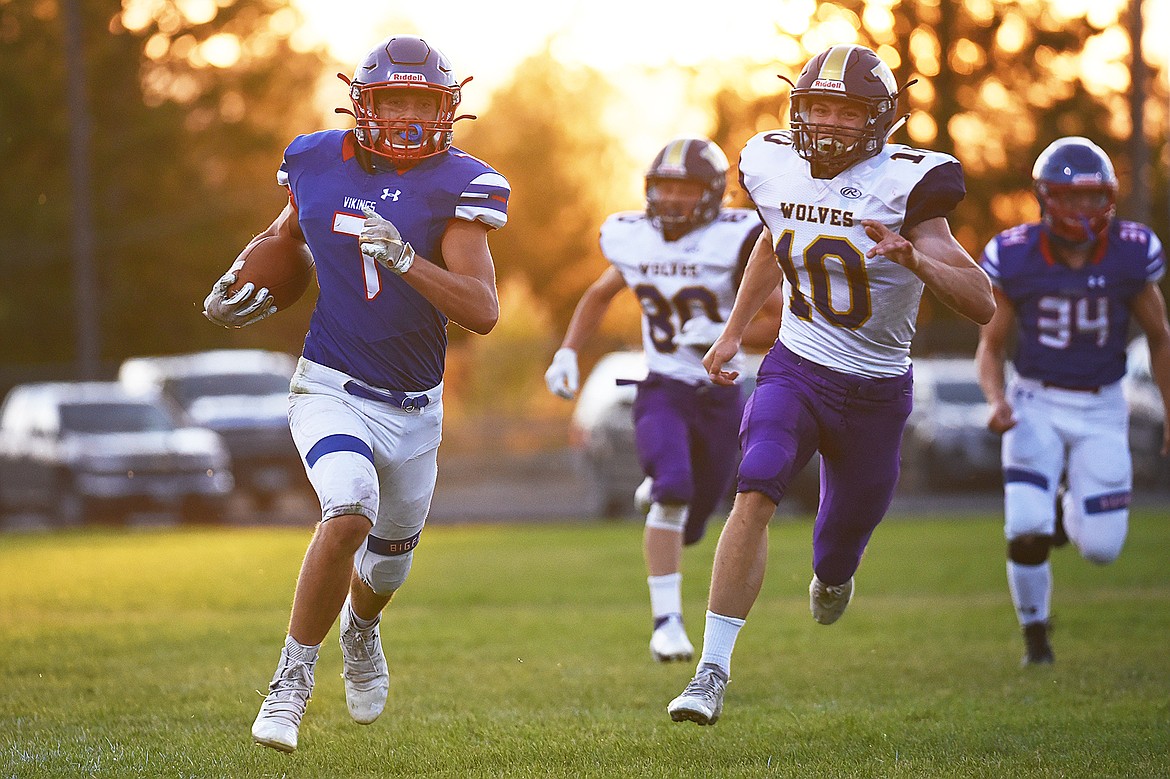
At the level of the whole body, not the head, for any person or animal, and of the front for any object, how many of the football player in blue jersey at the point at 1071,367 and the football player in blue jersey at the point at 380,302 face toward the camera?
2

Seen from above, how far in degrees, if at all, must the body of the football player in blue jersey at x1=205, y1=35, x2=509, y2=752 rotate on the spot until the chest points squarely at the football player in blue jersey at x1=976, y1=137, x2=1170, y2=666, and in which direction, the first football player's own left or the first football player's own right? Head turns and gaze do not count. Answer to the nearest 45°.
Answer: approximately 135° to the first football player's own left

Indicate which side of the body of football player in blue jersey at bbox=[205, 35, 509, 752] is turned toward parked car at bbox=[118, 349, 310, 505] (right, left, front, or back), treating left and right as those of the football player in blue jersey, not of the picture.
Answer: back

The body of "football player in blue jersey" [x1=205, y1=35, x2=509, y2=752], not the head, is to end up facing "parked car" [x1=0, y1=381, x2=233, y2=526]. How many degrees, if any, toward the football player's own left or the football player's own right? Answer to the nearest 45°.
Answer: approximately 180°

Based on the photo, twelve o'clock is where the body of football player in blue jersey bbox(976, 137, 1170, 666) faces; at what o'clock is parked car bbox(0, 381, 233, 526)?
The parked car is roughly at 4 o'clock from the football player in blue jersey.

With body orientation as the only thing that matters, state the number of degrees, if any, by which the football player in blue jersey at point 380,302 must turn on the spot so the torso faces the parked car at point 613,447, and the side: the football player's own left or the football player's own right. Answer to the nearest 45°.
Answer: approximately 180°

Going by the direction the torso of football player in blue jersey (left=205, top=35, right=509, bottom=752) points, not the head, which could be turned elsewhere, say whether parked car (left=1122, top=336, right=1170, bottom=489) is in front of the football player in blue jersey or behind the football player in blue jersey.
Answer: behind
